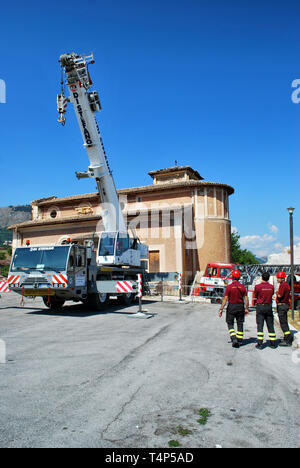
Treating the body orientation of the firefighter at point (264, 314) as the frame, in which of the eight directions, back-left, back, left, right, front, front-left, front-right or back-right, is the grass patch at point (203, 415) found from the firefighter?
back

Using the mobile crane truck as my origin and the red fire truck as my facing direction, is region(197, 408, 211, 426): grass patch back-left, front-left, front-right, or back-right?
back-right

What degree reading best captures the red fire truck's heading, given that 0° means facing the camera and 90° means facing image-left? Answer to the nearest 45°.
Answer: approximately 45°

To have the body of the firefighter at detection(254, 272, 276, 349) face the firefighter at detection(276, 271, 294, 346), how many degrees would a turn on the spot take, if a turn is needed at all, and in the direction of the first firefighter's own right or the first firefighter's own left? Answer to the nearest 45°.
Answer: approximately 45° to the first firefighter's own right

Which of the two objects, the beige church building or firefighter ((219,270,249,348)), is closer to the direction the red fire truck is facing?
the firefighter

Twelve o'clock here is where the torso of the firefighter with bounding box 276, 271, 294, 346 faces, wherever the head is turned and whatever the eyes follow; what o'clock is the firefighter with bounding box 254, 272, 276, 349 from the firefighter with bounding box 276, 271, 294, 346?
the firefighter with bounding box 254, 272, 276, 349 is roughly at 10 o'clock from the firefighter with bounding box 276, 271, 294, 346.

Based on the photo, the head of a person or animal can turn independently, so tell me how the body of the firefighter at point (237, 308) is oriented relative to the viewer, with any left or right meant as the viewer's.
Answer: facing away from the viewer

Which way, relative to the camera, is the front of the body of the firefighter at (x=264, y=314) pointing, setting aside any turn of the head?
away from the camera
